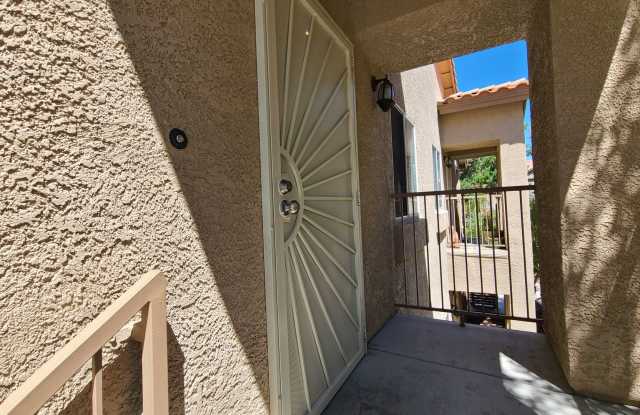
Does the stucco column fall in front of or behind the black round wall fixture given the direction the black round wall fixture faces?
in front

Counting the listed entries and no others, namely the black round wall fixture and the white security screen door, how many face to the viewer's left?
0

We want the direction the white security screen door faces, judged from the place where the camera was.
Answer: facing the viewer and to the right of the viewer

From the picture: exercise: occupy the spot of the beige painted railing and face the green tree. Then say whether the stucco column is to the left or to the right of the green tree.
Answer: right

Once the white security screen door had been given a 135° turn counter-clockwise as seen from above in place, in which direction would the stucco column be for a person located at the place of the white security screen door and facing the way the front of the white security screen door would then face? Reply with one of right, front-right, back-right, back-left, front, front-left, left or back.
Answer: right

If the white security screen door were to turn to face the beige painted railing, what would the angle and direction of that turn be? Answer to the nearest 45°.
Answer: approximately 90° to its right

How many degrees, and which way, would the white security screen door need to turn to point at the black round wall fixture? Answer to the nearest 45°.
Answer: approximately 90° to its right

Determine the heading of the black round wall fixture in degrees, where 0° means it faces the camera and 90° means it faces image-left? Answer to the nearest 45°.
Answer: approximately 315°

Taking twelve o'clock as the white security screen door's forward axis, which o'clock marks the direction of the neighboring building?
The neighboring building is roughly at 9 o'clock from the white security screen door.
